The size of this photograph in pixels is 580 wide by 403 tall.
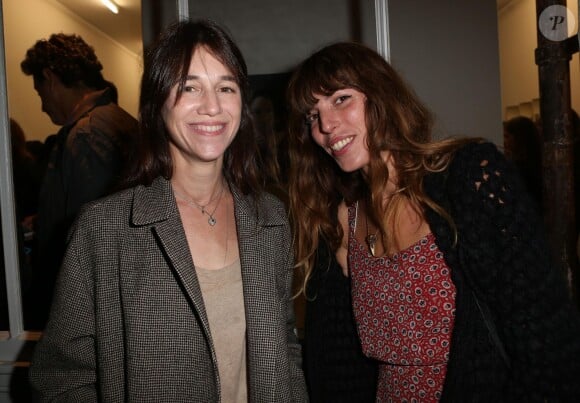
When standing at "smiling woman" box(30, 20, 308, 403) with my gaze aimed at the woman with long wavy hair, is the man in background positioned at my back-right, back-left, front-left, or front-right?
back-left

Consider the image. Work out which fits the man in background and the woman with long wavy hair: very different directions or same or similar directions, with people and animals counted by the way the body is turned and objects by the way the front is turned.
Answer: same or similar directions

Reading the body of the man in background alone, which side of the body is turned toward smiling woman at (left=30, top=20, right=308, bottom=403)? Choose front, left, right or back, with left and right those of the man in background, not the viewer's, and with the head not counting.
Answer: left

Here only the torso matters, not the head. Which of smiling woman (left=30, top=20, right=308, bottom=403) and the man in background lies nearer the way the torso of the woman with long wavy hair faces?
the smiling woman

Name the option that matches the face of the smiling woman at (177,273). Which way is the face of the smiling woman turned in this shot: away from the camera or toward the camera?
toward the camera

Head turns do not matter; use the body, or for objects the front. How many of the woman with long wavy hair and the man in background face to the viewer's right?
0

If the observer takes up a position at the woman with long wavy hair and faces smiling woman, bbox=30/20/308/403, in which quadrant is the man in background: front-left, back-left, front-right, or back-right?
front-right

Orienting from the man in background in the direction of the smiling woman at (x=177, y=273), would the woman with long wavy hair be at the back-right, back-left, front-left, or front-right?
front-left

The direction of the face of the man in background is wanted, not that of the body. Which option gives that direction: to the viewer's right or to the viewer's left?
to the viewer's left

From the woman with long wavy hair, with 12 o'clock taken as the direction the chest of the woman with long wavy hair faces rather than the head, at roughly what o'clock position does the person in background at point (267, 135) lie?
The person in background is roughly at 5 o'clock from the woman with long wavy hair.

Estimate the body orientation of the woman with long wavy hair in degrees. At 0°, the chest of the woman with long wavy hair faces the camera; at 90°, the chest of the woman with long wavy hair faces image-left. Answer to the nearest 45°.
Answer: approximately 45°

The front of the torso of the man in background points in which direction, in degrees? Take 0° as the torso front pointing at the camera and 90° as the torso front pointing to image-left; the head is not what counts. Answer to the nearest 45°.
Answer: approximately 90°

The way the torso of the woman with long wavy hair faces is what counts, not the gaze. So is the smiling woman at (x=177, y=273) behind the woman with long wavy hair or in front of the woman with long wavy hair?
in front

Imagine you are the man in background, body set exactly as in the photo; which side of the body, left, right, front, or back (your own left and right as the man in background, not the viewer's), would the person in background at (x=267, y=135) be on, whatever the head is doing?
back

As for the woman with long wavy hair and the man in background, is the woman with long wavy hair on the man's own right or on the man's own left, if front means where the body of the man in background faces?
on the man's own left
